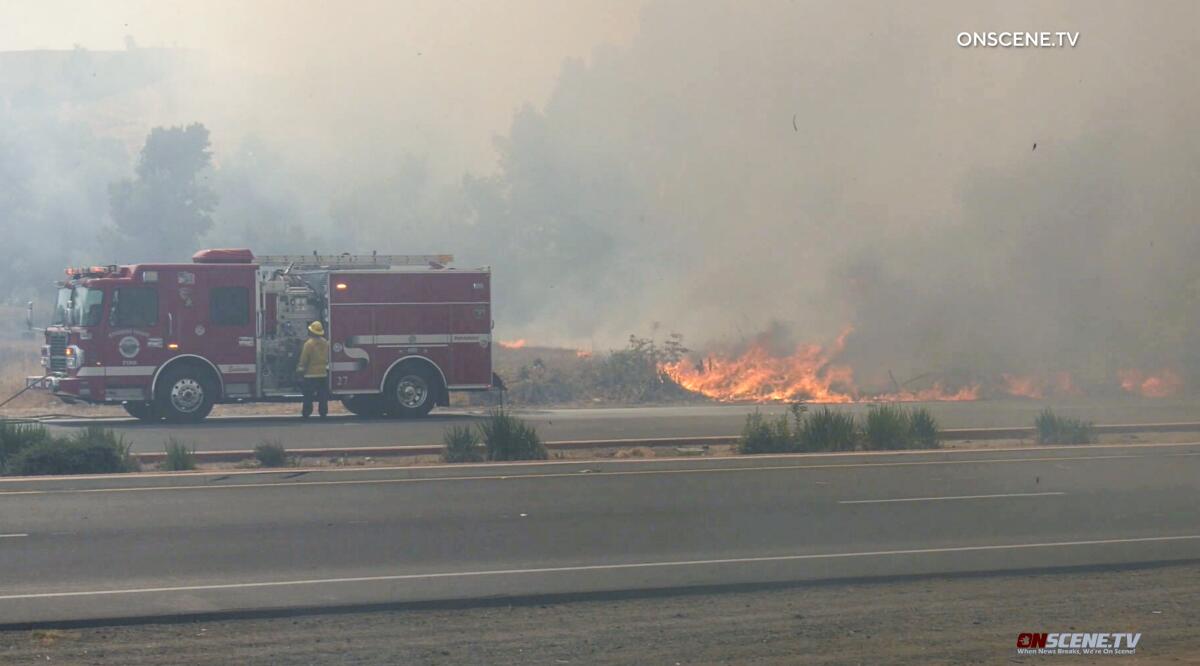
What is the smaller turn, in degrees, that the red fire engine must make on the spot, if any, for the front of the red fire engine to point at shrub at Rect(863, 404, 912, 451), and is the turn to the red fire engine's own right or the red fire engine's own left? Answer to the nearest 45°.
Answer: approximately 135° to the red fire engine's own left

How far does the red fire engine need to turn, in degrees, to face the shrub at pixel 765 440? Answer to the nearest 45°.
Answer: approximately 135° to its left

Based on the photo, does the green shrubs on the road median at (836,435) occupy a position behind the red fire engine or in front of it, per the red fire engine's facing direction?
behind

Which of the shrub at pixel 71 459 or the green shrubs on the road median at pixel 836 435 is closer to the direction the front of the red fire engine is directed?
the shrub

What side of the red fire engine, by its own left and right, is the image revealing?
left

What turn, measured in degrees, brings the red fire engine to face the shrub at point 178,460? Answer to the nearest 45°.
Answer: approximately 90° to its left

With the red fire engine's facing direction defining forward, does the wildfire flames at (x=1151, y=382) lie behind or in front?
behind

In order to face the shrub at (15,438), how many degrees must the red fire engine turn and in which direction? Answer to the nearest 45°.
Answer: approximately 45° to its left

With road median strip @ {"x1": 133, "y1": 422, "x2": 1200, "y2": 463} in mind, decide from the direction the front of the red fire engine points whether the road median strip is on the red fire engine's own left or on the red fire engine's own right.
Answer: on the red fire engine's own left

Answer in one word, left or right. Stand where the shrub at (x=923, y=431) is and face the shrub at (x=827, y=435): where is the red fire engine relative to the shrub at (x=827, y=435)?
right
